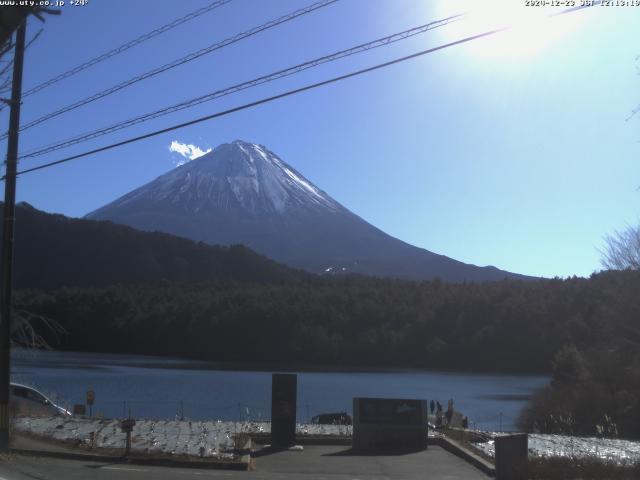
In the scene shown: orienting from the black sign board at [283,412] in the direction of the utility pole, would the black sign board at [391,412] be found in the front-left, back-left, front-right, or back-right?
back-left

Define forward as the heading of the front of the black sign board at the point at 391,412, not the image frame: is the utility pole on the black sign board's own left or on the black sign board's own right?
on the black sign board's own right

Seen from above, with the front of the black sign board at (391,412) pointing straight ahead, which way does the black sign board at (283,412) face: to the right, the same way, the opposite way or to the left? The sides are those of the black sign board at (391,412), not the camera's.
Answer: the same way

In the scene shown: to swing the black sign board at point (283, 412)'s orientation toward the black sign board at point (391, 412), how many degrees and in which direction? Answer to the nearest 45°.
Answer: approximately 90° to its left

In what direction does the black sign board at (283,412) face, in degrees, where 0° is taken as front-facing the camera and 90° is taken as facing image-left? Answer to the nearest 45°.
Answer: approximately 0°

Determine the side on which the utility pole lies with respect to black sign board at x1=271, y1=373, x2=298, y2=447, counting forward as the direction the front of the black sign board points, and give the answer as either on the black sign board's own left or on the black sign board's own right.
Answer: on the black sign board's own right

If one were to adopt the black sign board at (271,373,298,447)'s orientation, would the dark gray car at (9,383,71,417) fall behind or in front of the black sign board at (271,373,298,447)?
behind

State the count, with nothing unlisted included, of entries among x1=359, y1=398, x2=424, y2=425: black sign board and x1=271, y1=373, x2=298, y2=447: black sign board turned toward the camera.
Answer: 2

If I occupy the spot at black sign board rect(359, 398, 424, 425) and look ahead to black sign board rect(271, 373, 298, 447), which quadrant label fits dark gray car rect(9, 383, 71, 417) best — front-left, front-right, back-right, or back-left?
front-right

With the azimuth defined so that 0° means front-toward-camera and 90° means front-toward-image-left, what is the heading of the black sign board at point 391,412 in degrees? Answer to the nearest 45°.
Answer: approximately 0°

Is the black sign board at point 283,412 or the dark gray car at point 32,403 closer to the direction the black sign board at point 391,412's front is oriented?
the black sign board

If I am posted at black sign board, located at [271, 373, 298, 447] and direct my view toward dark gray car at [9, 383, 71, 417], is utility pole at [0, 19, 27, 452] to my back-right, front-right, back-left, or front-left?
front-left

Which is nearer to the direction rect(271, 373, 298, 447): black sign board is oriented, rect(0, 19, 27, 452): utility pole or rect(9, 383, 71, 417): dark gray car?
the utility pole
